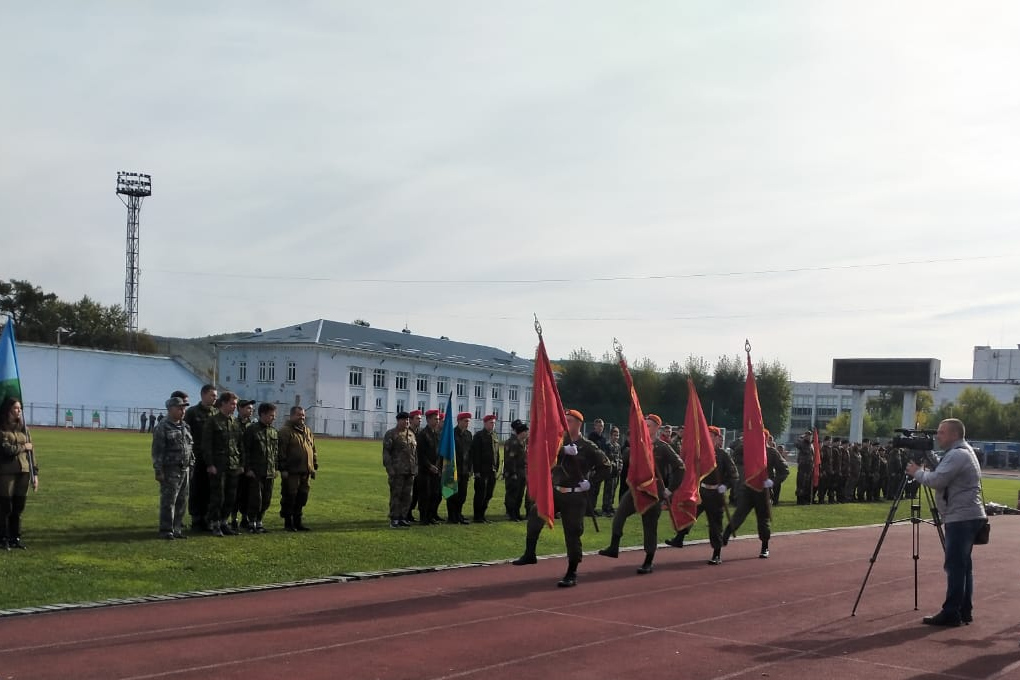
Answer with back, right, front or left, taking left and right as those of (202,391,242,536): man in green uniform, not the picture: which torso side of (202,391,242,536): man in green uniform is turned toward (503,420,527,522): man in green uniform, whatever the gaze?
left

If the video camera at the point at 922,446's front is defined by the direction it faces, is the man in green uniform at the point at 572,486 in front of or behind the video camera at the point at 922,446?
in front

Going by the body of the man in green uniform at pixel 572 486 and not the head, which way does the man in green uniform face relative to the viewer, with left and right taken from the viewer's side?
facing the viewer and to the left of the viewer

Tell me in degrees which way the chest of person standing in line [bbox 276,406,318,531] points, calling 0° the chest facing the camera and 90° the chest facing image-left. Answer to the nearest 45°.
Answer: approximately 315°

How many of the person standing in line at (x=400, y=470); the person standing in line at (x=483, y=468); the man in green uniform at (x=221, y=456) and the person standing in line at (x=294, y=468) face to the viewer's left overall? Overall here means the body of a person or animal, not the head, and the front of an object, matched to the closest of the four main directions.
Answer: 0

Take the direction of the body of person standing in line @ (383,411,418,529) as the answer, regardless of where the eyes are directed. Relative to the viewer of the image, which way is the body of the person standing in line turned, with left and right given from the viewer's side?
facing the viewer and to the right of the viewer

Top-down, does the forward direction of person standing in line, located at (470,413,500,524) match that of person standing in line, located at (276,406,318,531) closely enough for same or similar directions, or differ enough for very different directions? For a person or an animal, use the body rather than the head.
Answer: same or similar directions

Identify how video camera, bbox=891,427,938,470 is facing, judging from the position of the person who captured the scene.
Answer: facing to the left of the viewer

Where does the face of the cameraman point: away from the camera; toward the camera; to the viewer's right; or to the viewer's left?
to the viewer's left
